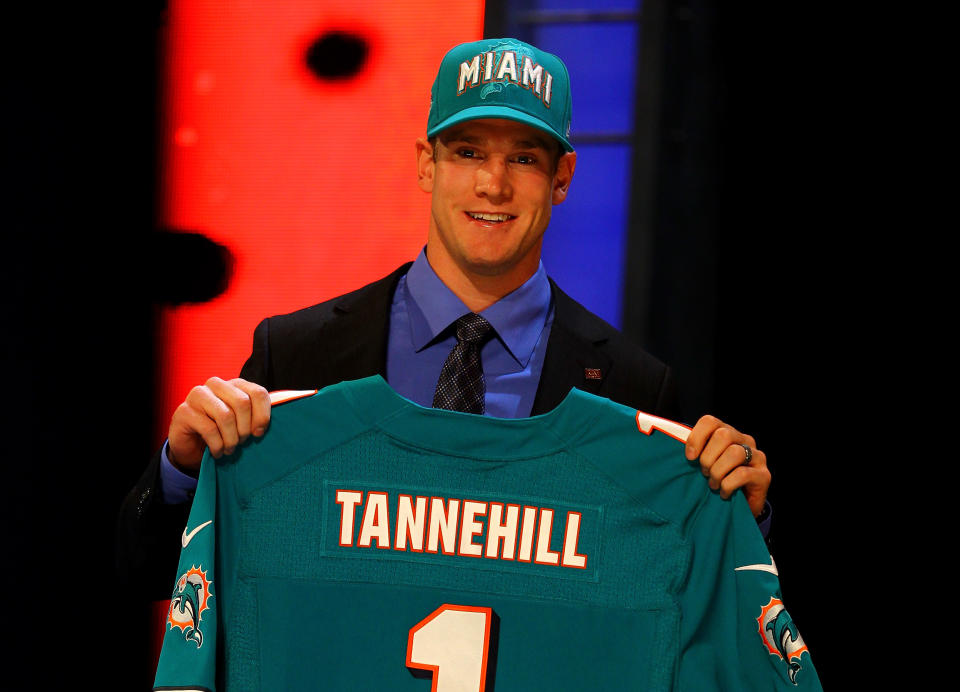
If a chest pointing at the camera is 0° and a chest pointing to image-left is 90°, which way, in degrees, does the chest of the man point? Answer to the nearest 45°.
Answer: approximately 0°
